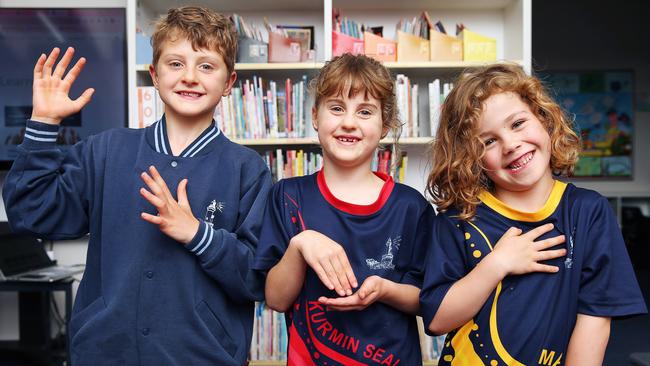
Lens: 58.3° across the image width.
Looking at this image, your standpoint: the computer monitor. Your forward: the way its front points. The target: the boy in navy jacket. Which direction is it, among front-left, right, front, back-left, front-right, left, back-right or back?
front

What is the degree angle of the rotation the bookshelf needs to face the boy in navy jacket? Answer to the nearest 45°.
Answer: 0° — it already faces them

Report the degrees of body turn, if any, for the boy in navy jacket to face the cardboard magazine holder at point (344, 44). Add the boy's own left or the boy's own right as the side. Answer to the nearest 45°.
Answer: approximately 135° to the boy's own left

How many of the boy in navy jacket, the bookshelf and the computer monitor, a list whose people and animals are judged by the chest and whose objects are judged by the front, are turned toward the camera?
3

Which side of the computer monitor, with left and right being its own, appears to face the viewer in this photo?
front

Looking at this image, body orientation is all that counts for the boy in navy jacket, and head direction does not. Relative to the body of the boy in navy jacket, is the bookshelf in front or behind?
behind

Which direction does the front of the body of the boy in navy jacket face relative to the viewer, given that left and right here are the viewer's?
facing the viewer

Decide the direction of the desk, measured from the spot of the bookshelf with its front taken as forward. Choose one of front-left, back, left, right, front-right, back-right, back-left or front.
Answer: right

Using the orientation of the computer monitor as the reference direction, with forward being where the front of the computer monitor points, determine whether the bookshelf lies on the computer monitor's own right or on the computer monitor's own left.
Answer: on the computer monitor's own left
